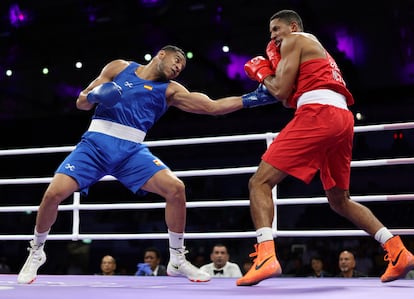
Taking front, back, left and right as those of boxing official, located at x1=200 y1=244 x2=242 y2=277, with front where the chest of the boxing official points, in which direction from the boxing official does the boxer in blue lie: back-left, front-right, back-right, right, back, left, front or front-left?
front

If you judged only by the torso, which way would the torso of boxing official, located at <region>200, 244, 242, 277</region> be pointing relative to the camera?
toward the camera

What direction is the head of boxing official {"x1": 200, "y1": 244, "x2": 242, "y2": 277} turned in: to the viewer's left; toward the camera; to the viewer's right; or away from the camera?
toward the camera

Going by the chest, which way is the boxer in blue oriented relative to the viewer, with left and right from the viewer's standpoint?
facing the viewer
